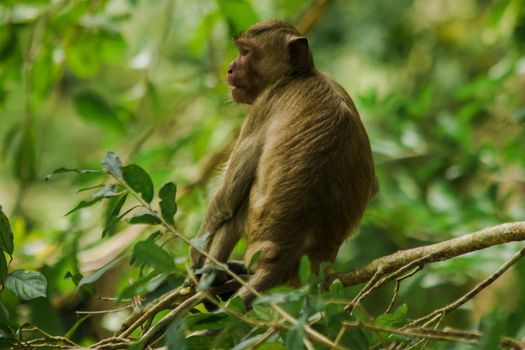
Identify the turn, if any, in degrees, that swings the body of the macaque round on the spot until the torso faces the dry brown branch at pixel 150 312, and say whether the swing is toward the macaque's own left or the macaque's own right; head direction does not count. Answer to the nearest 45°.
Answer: approximately 45° to the macaque's own left

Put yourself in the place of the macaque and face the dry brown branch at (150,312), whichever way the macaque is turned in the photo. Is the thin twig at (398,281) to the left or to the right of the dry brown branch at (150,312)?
left

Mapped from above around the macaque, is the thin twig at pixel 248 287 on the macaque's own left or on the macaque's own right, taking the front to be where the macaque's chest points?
on the macaque's own left

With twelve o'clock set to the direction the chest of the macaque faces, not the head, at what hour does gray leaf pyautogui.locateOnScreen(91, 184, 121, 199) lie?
The gray leaf is roughly at 10 o'clock from the macaque.

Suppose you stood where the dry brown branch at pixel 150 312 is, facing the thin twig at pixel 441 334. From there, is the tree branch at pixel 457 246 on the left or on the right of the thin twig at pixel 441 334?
left
